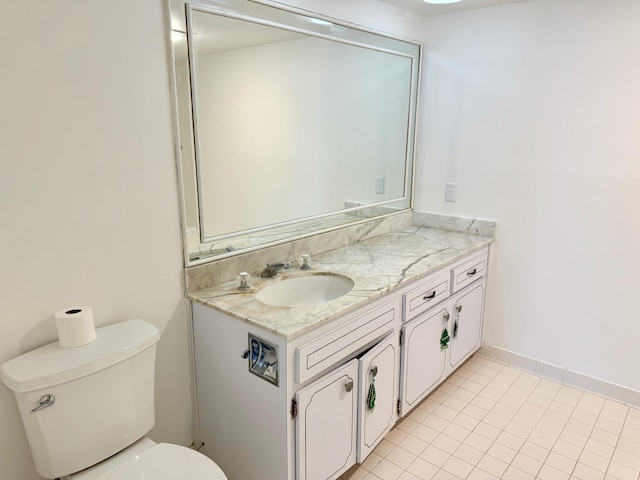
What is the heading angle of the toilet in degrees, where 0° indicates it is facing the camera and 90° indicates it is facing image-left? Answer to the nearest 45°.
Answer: approximately 315°

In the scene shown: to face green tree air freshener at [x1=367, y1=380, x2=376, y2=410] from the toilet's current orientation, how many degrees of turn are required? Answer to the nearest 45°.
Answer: approximately 45° to its left

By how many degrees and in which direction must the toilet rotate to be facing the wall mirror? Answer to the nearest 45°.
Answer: approximately 90° to its left

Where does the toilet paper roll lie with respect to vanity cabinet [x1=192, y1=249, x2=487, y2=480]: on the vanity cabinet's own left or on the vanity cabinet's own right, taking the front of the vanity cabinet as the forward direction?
on the vanity cabinet's own right
